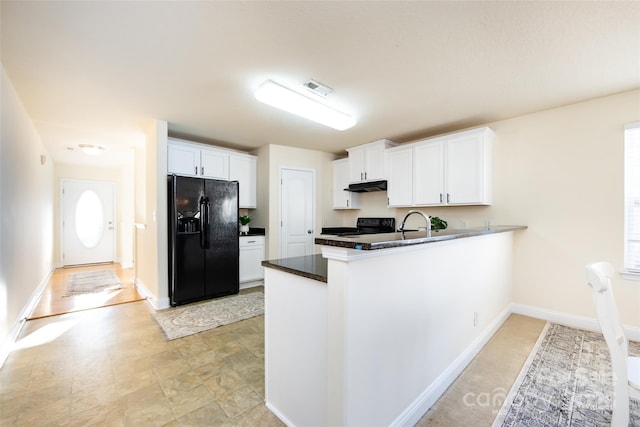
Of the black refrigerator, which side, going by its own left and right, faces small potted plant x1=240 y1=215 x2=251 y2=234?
left

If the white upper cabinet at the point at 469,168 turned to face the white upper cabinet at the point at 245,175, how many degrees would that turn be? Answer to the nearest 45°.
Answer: approximately 45° to its right

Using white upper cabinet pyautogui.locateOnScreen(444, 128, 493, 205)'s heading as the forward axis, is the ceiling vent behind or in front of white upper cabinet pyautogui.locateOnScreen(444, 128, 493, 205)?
in front

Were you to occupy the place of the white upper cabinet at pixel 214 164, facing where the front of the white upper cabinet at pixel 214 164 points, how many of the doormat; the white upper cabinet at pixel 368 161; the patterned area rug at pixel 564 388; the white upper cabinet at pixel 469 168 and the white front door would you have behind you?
2

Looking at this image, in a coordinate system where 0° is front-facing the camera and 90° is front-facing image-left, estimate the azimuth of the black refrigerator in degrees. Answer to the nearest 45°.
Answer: approximately 315°

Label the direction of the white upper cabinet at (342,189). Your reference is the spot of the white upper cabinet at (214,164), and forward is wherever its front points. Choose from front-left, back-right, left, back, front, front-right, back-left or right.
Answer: front-left
